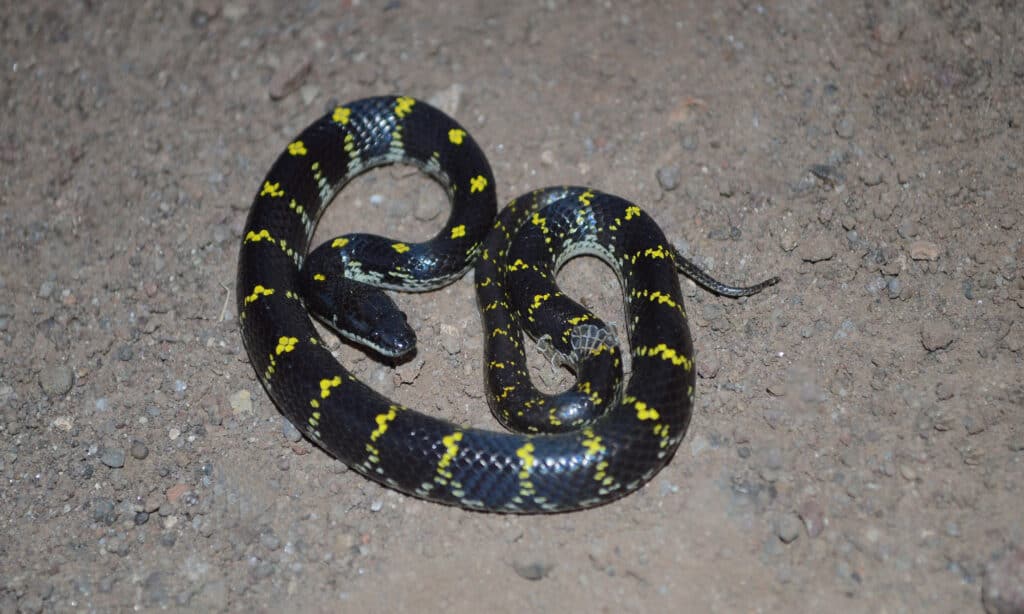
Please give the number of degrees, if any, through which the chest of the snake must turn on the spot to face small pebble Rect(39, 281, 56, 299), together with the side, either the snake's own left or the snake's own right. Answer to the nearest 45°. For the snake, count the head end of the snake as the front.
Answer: approximately 135° to the snake's own right

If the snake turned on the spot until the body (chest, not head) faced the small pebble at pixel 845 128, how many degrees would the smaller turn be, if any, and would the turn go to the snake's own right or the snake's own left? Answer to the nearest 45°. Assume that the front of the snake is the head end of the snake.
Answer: approximately 90° to the snake's own left

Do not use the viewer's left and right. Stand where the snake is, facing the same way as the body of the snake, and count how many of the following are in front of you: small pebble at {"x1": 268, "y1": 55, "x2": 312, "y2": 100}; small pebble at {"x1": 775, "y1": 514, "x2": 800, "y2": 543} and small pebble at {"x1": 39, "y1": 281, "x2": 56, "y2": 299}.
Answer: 1

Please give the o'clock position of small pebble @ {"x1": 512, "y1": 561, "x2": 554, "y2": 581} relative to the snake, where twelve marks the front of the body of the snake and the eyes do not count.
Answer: The small pebble is roughly at 1 o'clock from the snake.

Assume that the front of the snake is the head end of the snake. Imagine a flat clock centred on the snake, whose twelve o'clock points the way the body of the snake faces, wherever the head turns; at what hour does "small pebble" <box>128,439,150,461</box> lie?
The small pebble is roughly at 4 o'clock from the snake.

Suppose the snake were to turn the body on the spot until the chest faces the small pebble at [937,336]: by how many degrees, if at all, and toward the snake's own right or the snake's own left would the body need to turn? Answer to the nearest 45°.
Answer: approximately 45° to the snake's own left

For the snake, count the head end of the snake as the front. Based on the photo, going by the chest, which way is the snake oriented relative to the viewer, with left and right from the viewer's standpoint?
facing the viewer and to the right of the viewer

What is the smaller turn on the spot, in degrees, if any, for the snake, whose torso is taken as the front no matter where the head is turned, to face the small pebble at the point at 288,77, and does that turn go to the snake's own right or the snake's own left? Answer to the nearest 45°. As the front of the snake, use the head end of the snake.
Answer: approximately 180°

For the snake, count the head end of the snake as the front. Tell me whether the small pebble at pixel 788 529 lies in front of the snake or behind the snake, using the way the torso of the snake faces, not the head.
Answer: in front

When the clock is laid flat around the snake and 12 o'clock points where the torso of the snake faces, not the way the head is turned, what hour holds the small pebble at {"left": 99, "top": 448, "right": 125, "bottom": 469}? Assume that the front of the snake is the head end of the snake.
The small pebble is roughly at 4 o'clock from the snake.
